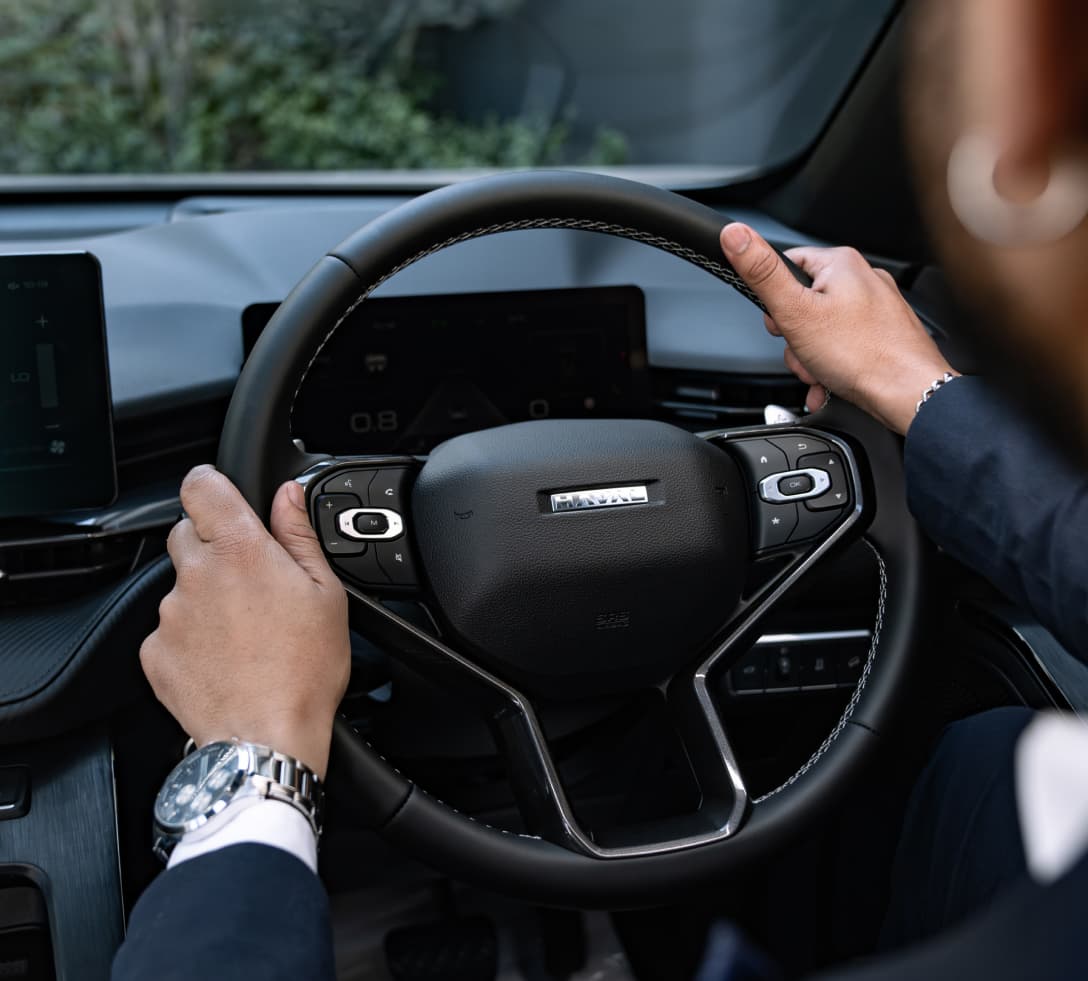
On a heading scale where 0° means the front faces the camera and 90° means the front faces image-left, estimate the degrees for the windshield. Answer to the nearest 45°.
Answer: approximately 180°
